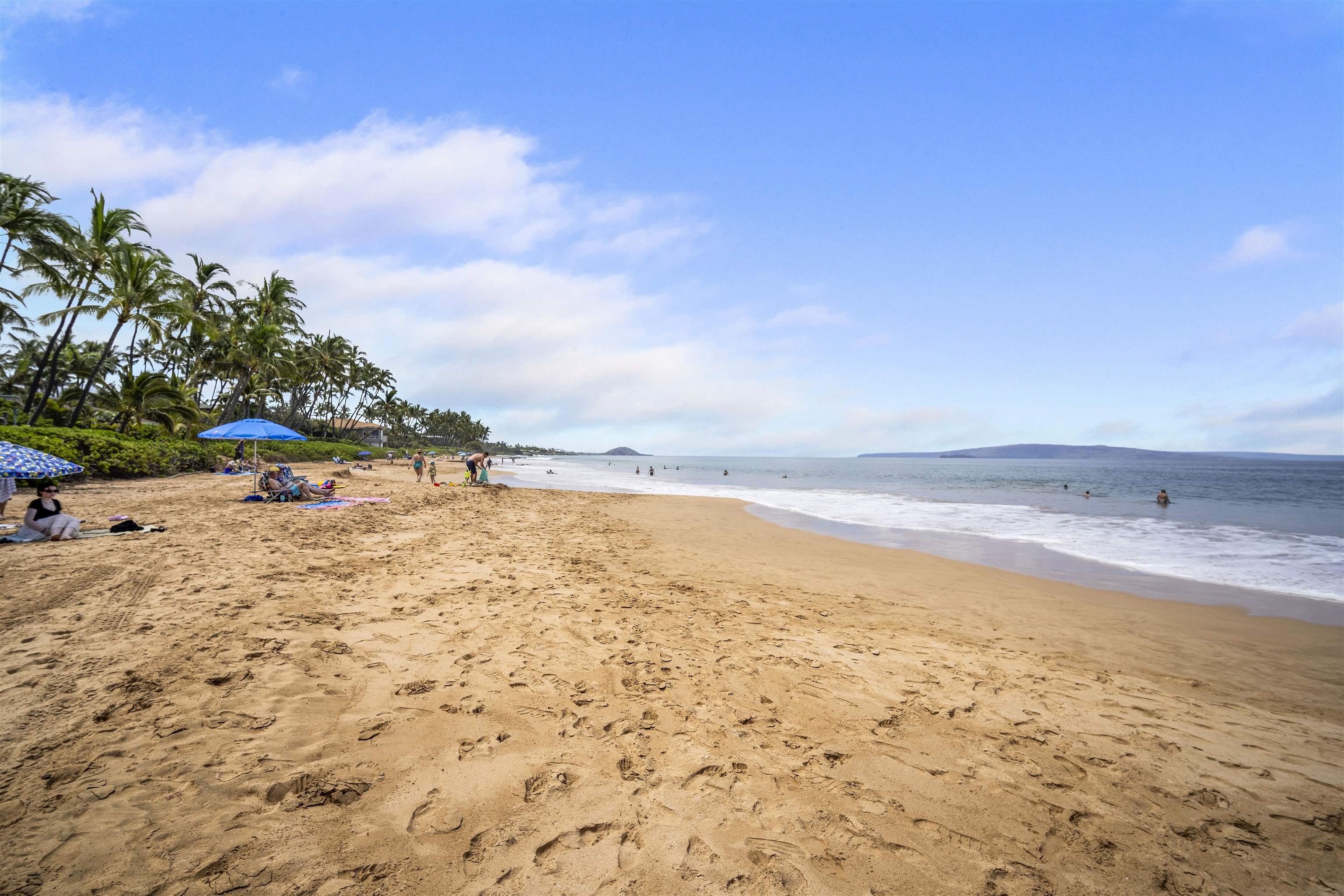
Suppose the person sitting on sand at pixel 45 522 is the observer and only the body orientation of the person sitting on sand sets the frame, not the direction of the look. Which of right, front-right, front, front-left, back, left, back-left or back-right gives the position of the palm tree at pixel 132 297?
back-left

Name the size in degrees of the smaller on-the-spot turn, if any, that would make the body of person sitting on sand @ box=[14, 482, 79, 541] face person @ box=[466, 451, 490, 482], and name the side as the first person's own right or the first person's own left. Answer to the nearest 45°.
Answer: approximately 90° to the first person's own left

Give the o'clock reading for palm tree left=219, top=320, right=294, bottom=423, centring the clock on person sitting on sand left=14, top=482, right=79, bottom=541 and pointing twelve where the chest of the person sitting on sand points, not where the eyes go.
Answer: The palm tree is roughly at 8 o'clock from the person sitting on sand.

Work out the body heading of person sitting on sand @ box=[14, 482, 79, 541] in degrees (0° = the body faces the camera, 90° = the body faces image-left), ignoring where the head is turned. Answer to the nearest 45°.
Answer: approximately 315°

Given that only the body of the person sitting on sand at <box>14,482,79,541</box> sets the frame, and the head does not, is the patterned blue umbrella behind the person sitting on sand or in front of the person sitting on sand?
behind

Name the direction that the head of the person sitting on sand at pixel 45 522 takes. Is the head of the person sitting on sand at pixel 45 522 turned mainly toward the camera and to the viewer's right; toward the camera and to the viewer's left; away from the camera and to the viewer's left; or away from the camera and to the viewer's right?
toward the camera and to the viewer's right

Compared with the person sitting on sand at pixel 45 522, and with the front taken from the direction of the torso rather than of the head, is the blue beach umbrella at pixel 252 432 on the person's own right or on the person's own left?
on the person's own left

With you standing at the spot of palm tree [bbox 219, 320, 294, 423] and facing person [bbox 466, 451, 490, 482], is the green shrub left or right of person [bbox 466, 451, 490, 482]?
right

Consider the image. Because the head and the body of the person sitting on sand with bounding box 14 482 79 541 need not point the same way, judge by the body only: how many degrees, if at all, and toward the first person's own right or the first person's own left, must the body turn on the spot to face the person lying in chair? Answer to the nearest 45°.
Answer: approximately 90° to the first person's own left

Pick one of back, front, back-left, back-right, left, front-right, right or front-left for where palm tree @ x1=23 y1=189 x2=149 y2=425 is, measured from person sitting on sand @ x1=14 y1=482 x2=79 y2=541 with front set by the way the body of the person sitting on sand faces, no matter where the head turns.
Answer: back-left
